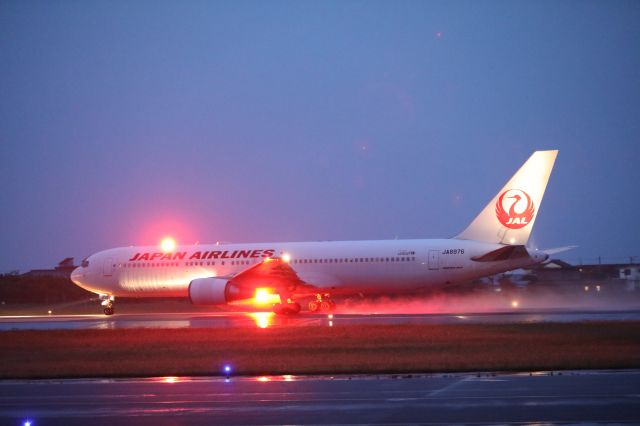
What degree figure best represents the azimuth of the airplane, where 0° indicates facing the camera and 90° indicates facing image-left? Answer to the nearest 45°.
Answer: approximately 90°
